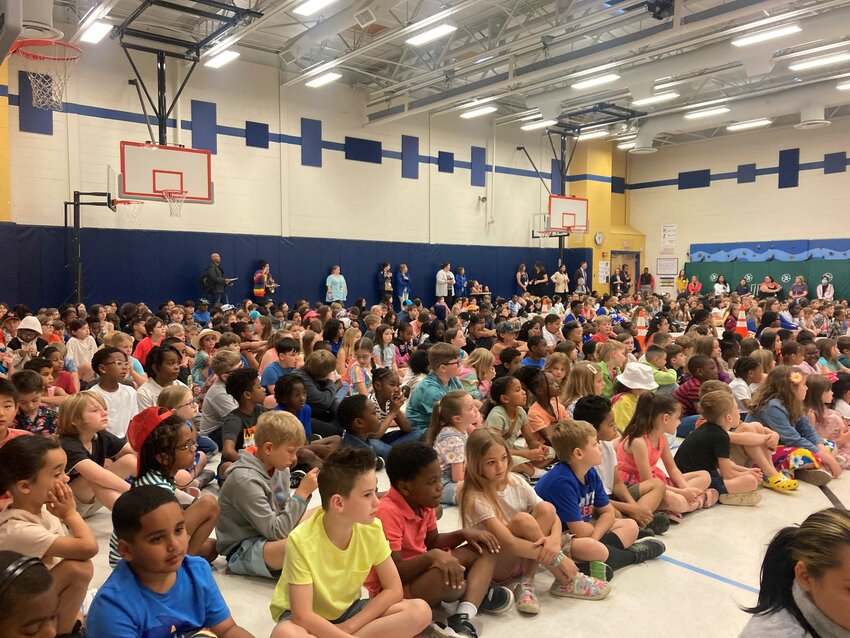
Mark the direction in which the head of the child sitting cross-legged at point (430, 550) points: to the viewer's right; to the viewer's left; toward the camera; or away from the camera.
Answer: to the viewer's right

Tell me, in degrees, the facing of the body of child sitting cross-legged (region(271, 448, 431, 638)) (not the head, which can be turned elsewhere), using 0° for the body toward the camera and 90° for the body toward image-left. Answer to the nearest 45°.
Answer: approximately 315°

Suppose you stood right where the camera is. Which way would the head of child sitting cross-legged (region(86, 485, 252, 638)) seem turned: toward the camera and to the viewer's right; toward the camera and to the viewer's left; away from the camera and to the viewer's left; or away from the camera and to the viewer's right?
toward the camera and to the viewer's right

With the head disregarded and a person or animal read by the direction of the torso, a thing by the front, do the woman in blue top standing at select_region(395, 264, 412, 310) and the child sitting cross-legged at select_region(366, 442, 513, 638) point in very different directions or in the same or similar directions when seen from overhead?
same or similar directions

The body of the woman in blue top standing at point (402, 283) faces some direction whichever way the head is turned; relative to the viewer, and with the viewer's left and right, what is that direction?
facing the viewer and to the right of the viewer

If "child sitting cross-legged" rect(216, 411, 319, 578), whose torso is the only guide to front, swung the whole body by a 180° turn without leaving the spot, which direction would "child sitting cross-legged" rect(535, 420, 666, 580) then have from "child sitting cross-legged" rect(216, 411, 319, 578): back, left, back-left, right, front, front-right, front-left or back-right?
back

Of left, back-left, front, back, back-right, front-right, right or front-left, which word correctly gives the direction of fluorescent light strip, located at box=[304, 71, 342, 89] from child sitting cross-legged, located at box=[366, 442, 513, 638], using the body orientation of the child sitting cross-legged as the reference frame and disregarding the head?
back-left

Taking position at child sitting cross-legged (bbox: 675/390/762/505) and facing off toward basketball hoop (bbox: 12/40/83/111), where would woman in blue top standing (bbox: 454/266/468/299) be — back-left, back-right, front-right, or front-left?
front-right

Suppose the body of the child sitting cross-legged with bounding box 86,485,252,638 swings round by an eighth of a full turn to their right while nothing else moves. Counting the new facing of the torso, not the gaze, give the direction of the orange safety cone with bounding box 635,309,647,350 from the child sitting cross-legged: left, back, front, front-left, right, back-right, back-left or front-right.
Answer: back-left

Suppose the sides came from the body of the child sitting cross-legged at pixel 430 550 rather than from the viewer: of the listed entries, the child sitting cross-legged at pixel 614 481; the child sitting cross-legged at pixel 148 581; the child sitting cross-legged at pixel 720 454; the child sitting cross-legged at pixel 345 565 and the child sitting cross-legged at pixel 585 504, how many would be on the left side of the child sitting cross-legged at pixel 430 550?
3

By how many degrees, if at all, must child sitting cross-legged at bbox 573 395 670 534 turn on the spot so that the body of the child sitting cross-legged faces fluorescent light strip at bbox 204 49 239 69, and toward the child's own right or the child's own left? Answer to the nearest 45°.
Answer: approximately 135° to the child's own left
